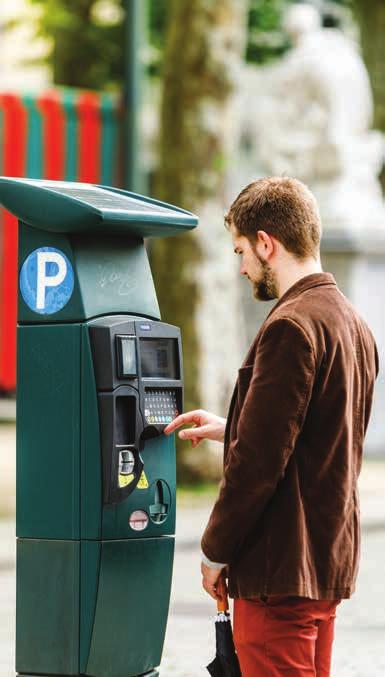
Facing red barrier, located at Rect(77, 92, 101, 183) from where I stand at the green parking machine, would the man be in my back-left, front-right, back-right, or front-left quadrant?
back-right

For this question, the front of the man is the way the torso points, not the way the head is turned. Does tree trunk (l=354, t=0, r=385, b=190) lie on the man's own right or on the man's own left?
on the man's own right

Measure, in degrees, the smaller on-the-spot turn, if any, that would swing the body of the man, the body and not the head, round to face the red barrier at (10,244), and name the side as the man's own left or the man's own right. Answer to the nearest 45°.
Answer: approximately 45° to the man's own right

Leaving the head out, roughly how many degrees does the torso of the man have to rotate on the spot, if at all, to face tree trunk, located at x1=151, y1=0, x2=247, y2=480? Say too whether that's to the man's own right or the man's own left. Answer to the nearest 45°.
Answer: approximately 45° to the man's own right

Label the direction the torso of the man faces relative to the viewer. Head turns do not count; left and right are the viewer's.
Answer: facing away from the viewer and to the left of the viewer

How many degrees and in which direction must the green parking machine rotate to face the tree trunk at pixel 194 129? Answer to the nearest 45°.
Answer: approximately 135° to its left
